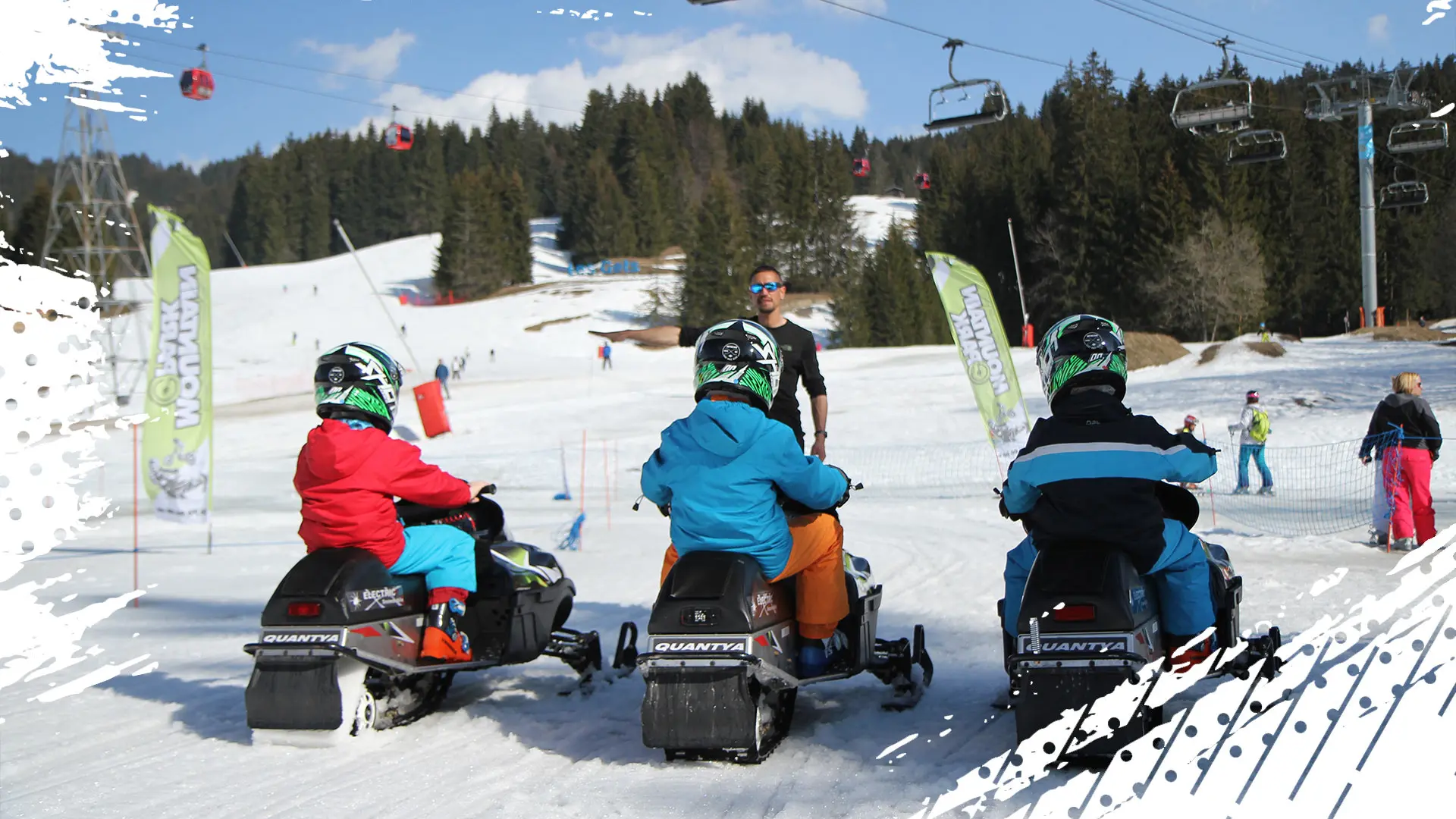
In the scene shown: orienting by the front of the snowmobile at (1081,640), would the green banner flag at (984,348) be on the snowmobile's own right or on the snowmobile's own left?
on the snowmobile's own left

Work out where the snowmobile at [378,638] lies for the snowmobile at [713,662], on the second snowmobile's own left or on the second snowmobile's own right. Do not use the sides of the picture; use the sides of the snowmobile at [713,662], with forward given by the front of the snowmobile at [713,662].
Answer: on the second snowmobile's own left

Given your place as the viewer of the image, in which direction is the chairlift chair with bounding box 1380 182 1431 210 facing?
facing the viewer and to the left of the viewer

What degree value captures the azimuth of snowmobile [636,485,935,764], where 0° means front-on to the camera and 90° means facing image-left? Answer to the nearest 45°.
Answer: approximately 225°

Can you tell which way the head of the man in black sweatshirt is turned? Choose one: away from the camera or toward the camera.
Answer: toward the camera

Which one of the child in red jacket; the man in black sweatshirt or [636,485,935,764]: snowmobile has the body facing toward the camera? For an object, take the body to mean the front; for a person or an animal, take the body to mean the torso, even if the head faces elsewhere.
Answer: the man in black sweatshirt

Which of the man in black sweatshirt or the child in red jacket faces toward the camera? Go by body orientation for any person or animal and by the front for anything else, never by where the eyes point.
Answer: the man in black sweatshirt

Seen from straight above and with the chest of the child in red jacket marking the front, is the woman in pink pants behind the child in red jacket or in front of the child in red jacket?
in front

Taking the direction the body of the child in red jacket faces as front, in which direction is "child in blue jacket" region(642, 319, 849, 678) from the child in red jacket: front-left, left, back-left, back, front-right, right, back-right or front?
right

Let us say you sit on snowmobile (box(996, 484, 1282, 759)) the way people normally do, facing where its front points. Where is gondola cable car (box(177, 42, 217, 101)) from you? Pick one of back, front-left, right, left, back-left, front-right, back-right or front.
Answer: left

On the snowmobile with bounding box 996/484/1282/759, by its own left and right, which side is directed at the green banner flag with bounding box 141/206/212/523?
left

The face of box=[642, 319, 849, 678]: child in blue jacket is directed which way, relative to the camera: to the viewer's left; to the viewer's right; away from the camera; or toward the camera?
away from the camera

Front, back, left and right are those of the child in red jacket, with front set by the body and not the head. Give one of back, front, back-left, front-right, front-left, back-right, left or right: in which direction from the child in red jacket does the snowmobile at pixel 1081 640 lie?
right

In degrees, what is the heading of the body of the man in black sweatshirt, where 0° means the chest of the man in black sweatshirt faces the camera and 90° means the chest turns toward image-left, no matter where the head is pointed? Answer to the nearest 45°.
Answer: approximately 0°

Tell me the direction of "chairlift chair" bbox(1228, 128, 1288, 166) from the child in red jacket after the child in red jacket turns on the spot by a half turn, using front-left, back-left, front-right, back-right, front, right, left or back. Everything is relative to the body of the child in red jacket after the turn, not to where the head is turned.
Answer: back

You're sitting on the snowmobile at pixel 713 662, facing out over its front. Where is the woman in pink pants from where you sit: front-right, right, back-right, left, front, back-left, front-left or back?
front

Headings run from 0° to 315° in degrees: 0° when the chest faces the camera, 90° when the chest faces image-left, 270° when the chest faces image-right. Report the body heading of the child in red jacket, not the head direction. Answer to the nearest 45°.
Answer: approximately 225°
